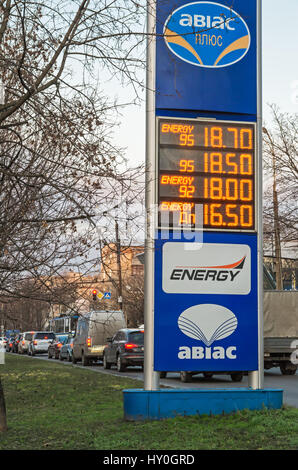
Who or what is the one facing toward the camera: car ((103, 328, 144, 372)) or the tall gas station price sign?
the tall gas station price sign

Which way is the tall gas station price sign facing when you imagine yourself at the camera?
facing the viewer

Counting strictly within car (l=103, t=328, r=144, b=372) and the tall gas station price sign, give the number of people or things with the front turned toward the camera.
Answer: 1

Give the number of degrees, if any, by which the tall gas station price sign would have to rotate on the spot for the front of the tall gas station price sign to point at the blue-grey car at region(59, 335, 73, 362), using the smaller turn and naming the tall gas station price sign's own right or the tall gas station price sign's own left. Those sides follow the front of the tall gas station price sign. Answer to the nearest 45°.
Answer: approximately 180°

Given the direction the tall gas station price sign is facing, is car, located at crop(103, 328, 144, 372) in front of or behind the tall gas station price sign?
behind

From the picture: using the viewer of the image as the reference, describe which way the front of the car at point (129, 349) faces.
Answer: facing away from the viewer and to the left of the viewer
